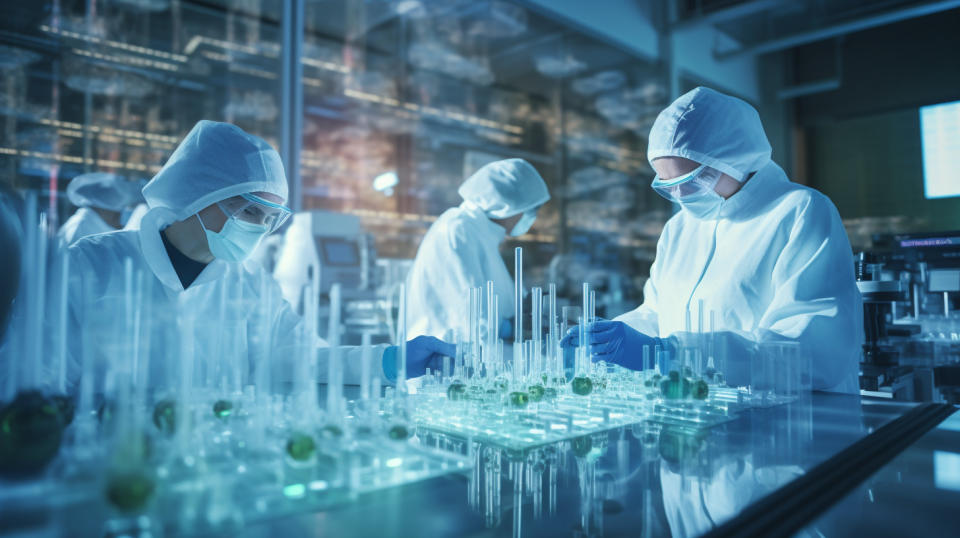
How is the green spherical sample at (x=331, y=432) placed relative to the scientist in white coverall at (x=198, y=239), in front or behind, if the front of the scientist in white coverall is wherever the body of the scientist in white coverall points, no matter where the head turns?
in front

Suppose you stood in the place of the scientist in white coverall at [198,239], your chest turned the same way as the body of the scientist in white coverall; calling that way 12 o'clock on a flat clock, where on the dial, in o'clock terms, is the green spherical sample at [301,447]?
The green spherical sample is roughly at 1 o'clock from the scientist in white coverall.

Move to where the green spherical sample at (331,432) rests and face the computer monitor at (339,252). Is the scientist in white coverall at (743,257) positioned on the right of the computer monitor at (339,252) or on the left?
right

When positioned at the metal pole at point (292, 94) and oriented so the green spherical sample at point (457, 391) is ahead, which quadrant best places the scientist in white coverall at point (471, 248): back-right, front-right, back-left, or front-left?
front-left

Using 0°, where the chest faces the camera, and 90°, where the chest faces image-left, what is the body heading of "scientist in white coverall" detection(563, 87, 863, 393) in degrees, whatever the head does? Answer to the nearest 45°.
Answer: approximately 45°

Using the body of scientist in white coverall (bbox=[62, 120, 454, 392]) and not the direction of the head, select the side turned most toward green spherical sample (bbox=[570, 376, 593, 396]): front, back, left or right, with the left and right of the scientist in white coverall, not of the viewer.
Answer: front

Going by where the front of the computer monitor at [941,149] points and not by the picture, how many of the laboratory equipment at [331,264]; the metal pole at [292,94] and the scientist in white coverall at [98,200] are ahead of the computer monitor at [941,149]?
3

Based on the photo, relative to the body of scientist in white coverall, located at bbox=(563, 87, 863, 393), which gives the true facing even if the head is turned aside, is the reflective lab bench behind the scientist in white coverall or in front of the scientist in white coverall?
in front
